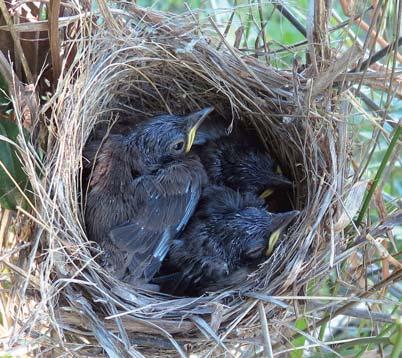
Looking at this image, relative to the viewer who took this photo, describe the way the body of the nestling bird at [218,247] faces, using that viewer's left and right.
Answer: facing to the right of the viewer

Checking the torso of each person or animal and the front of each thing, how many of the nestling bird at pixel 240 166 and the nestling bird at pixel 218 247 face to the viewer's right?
2

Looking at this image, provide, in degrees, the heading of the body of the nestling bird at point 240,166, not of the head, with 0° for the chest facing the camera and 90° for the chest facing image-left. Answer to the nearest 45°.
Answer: approximately 270°
